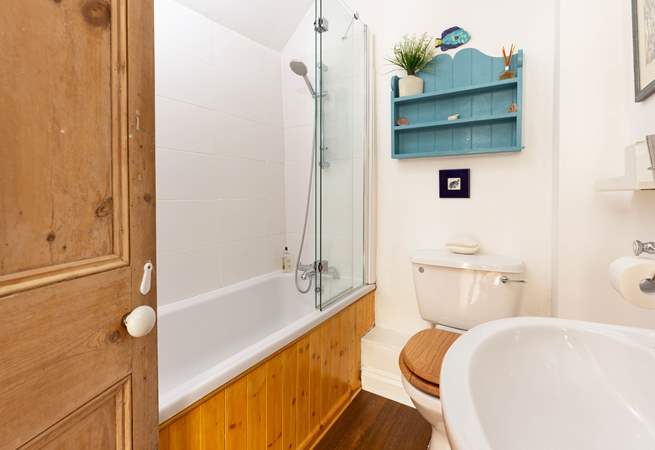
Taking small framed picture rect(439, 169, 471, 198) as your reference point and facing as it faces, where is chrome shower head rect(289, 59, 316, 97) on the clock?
The chrome shower head is roughly at 3 o'clock from the small framed picture.

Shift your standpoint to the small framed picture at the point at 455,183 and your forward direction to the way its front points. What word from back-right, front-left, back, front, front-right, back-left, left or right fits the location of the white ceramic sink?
front

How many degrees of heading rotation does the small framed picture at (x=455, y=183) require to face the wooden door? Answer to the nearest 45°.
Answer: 0° — it already faces it

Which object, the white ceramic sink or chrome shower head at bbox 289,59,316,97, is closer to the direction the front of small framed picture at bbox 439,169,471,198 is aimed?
the white ceramic sink

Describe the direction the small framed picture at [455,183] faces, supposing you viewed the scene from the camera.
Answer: facing the viewer

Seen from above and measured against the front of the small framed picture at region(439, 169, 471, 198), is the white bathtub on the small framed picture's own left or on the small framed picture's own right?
on the small framed picture's own right
